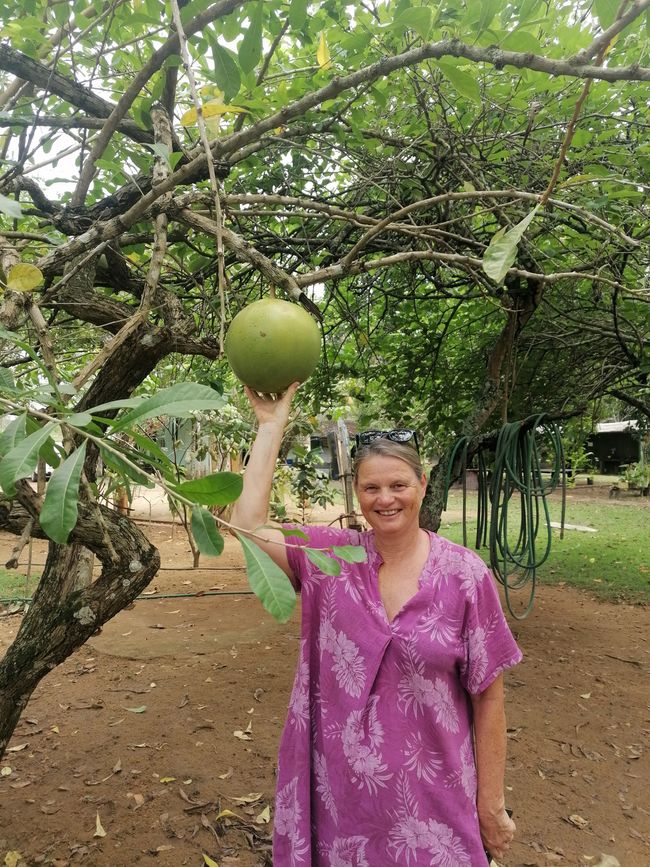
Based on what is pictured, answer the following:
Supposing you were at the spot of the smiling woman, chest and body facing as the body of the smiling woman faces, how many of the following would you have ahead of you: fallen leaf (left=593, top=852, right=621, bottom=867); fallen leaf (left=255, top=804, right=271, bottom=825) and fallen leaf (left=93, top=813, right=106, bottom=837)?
0

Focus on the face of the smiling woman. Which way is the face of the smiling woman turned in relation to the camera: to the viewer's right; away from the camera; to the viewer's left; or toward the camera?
toward the camera

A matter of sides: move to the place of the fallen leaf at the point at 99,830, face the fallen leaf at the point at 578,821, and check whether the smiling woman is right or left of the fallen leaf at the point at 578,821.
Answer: right

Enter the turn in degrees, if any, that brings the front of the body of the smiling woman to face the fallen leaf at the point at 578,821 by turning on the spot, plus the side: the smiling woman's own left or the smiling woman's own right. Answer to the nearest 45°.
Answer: approximately 135° to the smiling woman's own left

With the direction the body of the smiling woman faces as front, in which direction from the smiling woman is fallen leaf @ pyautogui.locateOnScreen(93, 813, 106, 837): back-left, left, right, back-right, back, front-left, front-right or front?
back-right

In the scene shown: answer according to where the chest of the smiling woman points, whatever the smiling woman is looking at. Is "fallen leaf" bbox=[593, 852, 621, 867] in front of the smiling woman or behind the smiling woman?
behind

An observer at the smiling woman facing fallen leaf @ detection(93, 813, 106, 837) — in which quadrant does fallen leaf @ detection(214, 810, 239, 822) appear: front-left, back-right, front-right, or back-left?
front-right

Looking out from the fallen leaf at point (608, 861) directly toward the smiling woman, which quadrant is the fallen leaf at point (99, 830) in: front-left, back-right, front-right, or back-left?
front-right

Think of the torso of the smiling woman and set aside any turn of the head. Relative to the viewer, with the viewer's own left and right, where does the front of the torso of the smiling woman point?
facing the viewer

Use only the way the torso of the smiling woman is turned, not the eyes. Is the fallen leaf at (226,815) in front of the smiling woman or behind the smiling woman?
behind

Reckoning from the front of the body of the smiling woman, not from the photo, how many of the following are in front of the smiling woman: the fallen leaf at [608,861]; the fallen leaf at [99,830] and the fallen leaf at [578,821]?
0

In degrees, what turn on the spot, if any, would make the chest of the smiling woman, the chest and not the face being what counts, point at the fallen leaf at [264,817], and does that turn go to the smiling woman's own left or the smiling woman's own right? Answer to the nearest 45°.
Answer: approximately 135° to the smiling woman's own right

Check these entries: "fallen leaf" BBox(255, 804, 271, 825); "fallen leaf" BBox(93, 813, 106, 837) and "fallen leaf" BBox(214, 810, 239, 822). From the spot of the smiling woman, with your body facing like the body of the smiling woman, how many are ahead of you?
0
